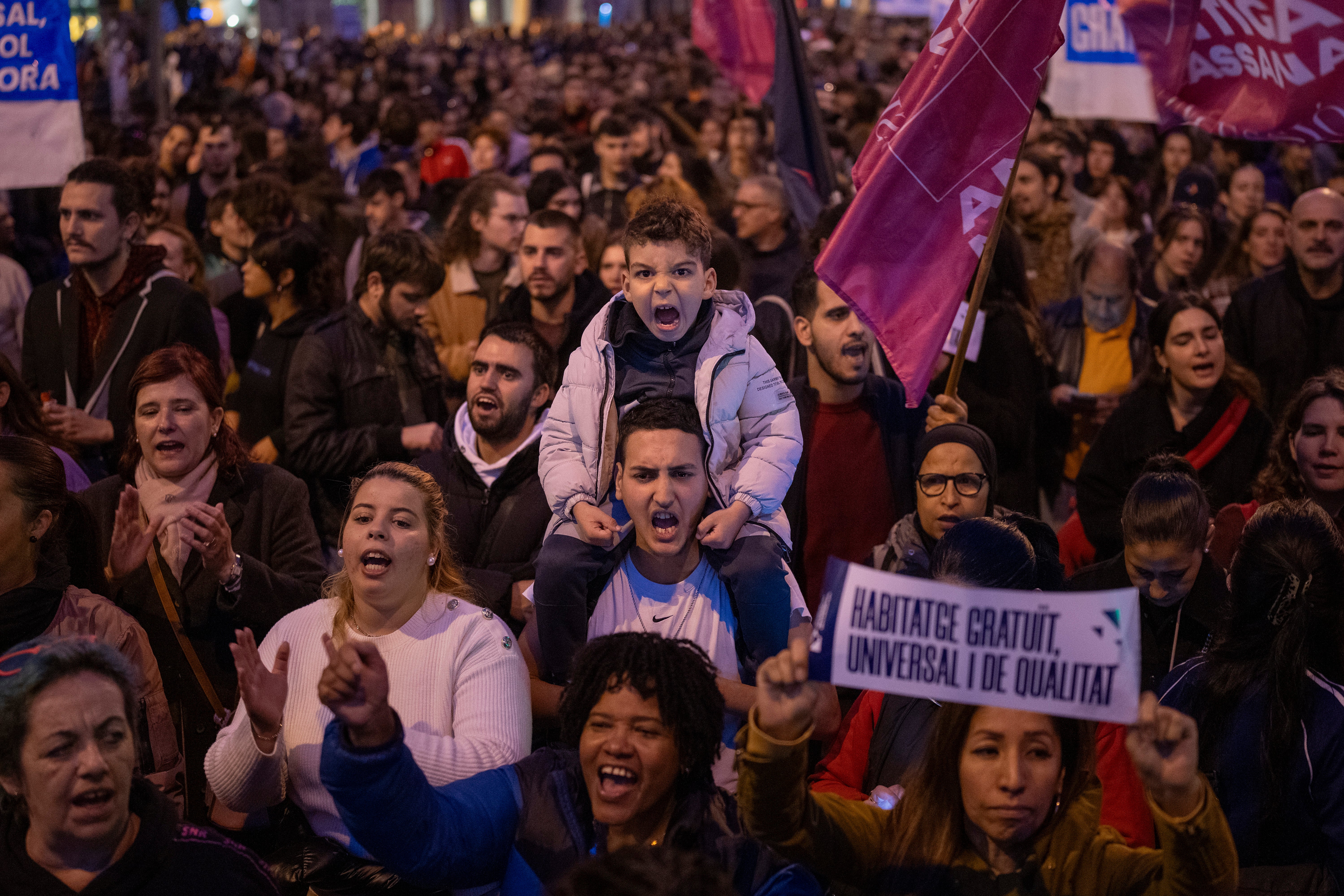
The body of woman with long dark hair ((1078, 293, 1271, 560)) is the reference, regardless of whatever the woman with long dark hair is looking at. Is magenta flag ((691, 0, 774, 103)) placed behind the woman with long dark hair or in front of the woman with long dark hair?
behind

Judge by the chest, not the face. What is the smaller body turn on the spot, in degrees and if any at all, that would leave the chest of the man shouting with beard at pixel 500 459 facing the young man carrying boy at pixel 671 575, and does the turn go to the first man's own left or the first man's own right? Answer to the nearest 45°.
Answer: approximately 45° to the first man's own left

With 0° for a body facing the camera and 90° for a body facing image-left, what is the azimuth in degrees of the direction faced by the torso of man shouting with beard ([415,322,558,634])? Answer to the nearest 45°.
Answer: approximately 45°

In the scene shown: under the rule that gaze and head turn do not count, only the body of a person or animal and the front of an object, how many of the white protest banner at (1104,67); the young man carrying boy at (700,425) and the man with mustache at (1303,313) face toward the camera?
3

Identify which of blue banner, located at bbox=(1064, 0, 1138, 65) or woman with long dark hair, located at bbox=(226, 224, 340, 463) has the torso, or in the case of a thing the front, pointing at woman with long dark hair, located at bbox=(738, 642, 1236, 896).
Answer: the blue banner

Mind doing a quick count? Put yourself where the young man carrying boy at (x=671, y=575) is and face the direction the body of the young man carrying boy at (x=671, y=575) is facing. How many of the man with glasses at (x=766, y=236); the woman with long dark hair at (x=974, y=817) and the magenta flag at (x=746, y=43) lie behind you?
2

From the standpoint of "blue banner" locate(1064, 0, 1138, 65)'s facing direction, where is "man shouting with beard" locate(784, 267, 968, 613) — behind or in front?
in front

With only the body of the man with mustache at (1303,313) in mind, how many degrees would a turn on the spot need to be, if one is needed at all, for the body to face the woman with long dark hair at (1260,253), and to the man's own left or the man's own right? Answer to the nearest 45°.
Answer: approximately 180°

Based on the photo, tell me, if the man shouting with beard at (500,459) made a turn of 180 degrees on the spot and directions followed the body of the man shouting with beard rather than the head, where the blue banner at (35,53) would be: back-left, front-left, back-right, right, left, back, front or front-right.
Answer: left

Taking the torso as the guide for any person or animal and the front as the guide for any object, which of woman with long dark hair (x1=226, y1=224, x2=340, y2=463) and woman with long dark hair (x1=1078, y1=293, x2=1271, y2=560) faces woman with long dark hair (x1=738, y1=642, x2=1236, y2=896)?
woman with long dark hair (x1=1078, y1=293, x2=1271, y2=560)
